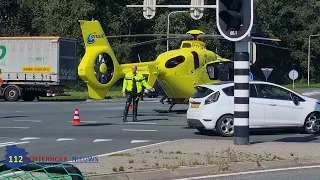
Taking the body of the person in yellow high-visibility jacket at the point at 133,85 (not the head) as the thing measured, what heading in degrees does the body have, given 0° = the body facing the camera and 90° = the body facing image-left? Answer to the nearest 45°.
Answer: approximately 0°

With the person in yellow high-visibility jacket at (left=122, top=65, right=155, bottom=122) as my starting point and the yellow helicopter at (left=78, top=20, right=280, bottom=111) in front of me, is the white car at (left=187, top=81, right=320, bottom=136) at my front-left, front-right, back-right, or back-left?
back-right

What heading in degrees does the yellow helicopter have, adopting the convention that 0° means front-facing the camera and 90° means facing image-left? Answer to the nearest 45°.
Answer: approximately 225°
